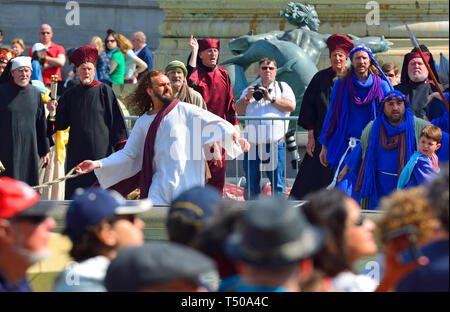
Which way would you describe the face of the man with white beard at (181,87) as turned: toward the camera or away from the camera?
toward the camera

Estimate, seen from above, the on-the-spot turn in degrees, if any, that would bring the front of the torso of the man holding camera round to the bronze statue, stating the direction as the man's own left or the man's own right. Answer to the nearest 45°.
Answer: approximately 180°

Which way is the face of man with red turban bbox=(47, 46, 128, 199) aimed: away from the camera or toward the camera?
toward the camera

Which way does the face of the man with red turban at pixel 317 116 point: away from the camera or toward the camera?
toward the camera

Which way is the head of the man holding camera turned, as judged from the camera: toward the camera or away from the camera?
toward the camera

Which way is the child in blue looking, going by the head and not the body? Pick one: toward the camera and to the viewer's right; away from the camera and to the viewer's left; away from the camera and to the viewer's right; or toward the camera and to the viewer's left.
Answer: toward the camera and to the viewer's left

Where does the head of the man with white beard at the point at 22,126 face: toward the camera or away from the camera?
toward the camera

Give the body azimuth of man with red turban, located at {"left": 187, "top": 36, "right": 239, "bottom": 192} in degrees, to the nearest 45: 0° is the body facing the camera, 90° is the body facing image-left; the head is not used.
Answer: approximately 315°

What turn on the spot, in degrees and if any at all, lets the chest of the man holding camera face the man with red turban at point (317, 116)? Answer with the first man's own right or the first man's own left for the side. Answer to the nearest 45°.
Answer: approximately 90° to the first man's own left

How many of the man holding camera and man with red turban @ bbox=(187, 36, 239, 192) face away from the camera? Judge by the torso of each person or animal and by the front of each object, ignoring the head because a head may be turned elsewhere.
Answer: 0

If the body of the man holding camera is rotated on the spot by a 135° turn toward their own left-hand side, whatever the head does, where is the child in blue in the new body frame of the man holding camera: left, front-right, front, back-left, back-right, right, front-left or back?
right

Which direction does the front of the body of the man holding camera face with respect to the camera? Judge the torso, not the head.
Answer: toward the camera

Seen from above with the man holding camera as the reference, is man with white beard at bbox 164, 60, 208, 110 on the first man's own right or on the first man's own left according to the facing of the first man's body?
on the first man's own right
